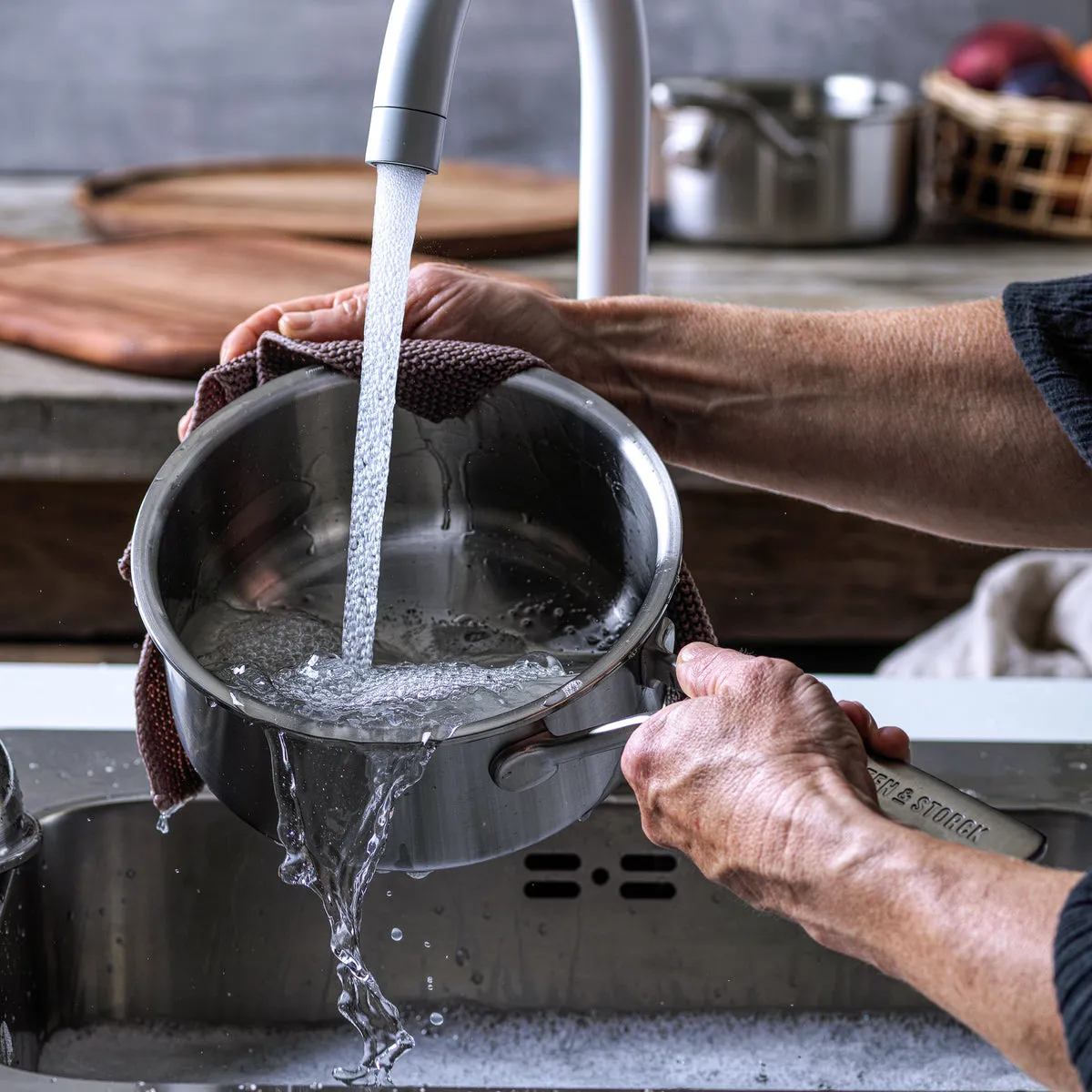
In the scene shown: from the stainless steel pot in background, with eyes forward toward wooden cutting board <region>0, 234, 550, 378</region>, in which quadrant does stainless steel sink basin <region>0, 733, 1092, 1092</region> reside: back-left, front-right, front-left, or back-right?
front-left

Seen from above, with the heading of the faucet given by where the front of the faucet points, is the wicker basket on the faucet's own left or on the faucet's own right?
on the faucet's own right

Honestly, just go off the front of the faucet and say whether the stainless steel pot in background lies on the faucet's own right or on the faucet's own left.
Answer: on the faucet's own right

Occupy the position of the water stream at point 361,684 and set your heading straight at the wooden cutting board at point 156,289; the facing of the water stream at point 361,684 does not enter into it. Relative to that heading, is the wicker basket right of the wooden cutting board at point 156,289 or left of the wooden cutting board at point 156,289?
right

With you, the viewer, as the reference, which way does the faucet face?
facing to the left of the viewer

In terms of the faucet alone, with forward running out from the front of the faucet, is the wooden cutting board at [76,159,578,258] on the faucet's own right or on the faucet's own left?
on the faucet's own right
